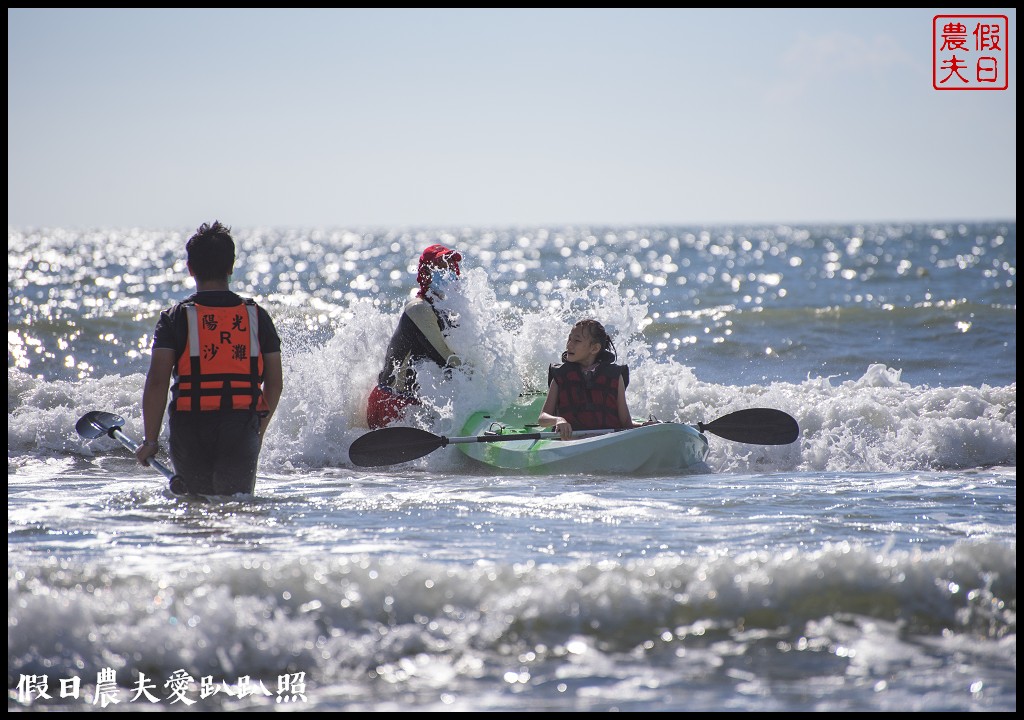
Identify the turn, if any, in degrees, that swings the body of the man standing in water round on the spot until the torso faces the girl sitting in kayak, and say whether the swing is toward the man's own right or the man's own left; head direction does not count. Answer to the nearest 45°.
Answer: approximately 45° to the man's own right

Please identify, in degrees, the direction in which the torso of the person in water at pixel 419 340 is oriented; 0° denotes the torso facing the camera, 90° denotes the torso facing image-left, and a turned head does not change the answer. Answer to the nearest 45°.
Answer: approximately 270°

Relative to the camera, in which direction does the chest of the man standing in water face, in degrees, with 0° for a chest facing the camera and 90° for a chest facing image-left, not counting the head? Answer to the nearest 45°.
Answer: approximately 180°

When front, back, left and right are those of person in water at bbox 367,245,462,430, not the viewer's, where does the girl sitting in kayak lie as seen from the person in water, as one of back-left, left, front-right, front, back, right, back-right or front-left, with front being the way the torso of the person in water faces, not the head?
front-right

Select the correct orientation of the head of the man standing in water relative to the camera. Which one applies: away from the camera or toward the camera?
away from the camera
